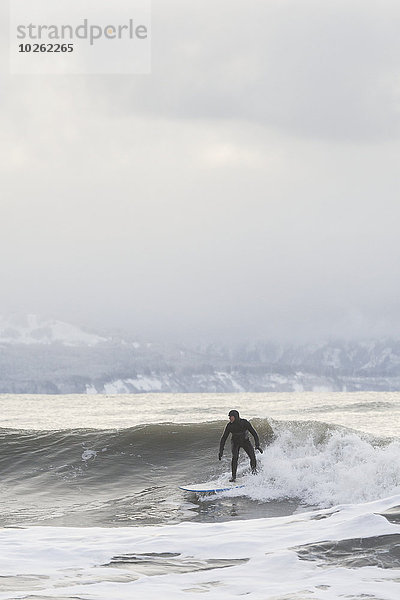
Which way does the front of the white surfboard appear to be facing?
to the viewer's left
